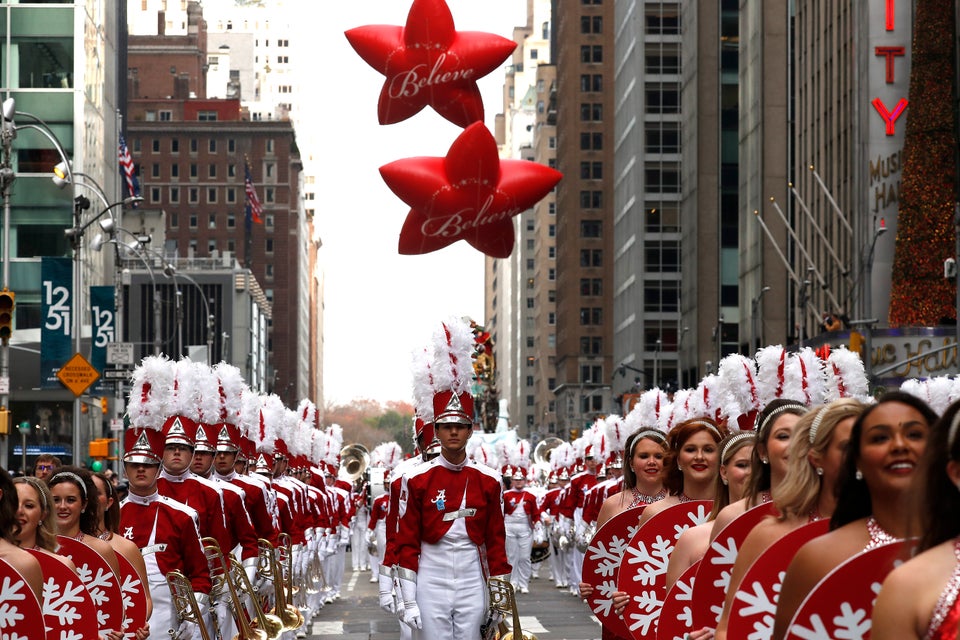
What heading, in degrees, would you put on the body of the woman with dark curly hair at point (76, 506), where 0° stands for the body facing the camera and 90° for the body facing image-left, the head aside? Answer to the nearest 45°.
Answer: approximately 45°

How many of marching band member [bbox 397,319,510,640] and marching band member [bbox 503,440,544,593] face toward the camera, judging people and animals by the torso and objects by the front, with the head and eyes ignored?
2

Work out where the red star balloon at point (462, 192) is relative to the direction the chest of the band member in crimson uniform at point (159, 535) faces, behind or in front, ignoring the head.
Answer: behind

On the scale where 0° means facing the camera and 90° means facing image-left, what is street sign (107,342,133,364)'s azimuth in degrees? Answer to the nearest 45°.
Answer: approximately 0°

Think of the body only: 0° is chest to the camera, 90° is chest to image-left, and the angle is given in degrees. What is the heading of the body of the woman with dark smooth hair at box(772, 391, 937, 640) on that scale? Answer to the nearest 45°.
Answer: approximately 315°

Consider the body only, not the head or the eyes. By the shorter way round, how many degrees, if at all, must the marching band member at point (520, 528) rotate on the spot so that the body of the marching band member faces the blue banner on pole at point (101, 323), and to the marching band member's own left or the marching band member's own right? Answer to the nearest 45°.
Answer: approximately 135° to the marching band member's own right
